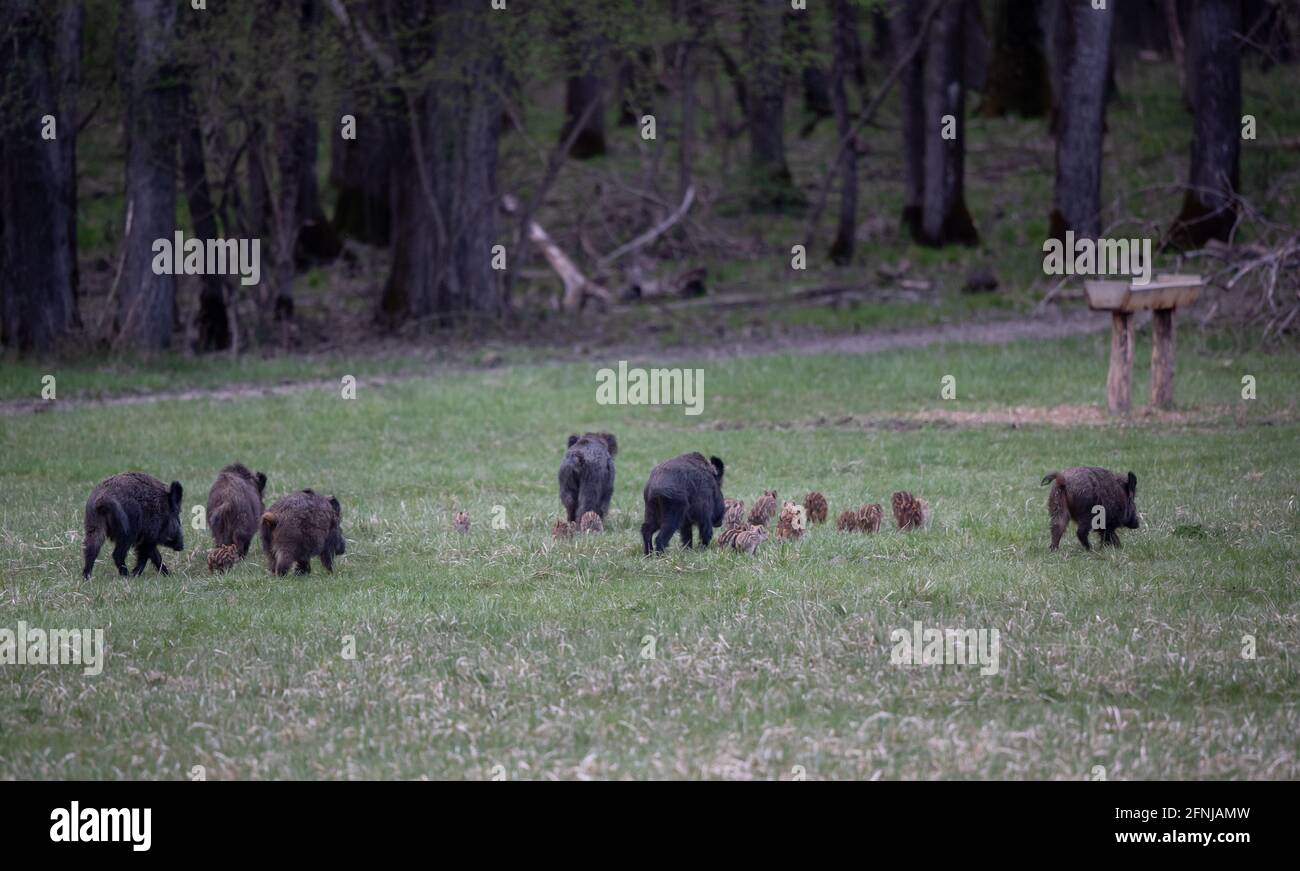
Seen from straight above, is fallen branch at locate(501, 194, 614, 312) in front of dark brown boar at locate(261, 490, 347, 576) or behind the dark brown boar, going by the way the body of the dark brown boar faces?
in front

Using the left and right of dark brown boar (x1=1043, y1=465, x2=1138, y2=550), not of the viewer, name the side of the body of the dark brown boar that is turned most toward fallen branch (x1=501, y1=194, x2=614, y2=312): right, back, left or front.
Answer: left

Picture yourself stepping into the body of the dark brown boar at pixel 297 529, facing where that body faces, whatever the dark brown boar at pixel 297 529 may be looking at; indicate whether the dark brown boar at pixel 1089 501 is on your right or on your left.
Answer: on your right

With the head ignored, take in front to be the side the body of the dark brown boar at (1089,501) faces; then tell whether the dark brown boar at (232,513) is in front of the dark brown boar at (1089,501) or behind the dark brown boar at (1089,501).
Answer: behind

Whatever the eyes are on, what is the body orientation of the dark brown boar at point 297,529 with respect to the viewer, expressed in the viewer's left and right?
facing away from the viewer and to the right of the viewer

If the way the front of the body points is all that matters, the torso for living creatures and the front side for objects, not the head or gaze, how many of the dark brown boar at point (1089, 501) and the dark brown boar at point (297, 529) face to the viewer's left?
0

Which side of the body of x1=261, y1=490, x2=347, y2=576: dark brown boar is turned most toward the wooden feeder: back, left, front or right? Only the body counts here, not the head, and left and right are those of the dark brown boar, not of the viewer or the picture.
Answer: front

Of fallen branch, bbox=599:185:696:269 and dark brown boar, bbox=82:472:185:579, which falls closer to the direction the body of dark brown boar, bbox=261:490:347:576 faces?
the fallen branch

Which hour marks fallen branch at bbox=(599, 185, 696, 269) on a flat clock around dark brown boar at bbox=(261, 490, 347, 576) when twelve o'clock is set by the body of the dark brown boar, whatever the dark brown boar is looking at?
The fallen branch is roughly at 11 o'clock from the dark brown boar.

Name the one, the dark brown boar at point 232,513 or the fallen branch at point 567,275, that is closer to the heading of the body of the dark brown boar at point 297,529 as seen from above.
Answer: the fallen branch

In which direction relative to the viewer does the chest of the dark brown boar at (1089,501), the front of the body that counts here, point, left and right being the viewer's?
facing away from the viewer and to the right of the viewer

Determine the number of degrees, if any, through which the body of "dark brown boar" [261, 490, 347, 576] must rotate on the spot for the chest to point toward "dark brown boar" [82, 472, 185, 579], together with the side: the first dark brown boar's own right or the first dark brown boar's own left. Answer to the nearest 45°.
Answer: approximately 135° to the first dark brown boar's own left

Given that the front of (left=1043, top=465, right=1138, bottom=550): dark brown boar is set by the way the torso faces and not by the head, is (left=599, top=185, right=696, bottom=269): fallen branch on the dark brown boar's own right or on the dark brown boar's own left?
on the dark brown boar's own left

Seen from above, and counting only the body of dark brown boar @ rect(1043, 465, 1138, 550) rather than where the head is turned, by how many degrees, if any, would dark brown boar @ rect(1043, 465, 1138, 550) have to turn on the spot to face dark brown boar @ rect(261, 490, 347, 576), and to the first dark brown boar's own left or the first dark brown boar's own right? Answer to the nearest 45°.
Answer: approximately 135° to the first dark brown boar's own left
